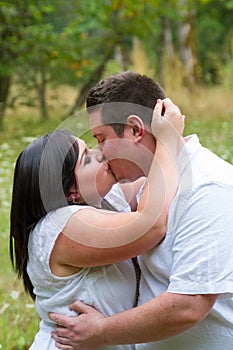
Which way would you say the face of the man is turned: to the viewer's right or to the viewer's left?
to the viewer's left

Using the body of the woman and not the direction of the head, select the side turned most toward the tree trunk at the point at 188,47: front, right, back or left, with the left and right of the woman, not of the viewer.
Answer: left

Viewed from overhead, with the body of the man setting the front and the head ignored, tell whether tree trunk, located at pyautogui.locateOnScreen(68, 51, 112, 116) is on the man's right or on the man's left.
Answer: on the man's right

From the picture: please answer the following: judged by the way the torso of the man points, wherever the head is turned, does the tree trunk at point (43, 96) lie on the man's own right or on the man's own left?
on the man's own right

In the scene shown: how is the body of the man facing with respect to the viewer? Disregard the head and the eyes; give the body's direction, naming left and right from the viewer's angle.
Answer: facing to the left of the viewer

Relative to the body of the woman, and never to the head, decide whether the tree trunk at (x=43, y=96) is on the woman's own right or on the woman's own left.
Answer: on the woman's own left

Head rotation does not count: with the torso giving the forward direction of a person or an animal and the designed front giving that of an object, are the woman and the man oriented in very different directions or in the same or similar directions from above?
very different directions

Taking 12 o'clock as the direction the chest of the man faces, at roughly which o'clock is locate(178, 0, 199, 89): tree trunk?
The tree trunk is roughly at 3 o'clock from the man.

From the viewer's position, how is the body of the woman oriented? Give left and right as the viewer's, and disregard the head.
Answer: facing to the right of the viewer

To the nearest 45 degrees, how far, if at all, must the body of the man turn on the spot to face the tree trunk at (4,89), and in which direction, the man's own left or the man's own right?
approximately 90° to the man's own right

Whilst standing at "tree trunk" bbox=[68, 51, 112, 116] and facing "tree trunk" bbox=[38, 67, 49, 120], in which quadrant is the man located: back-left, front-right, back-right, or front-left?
back-left

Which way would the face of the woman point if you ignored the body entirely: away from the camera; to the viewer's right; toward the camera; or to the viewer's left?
to the viewer's right
